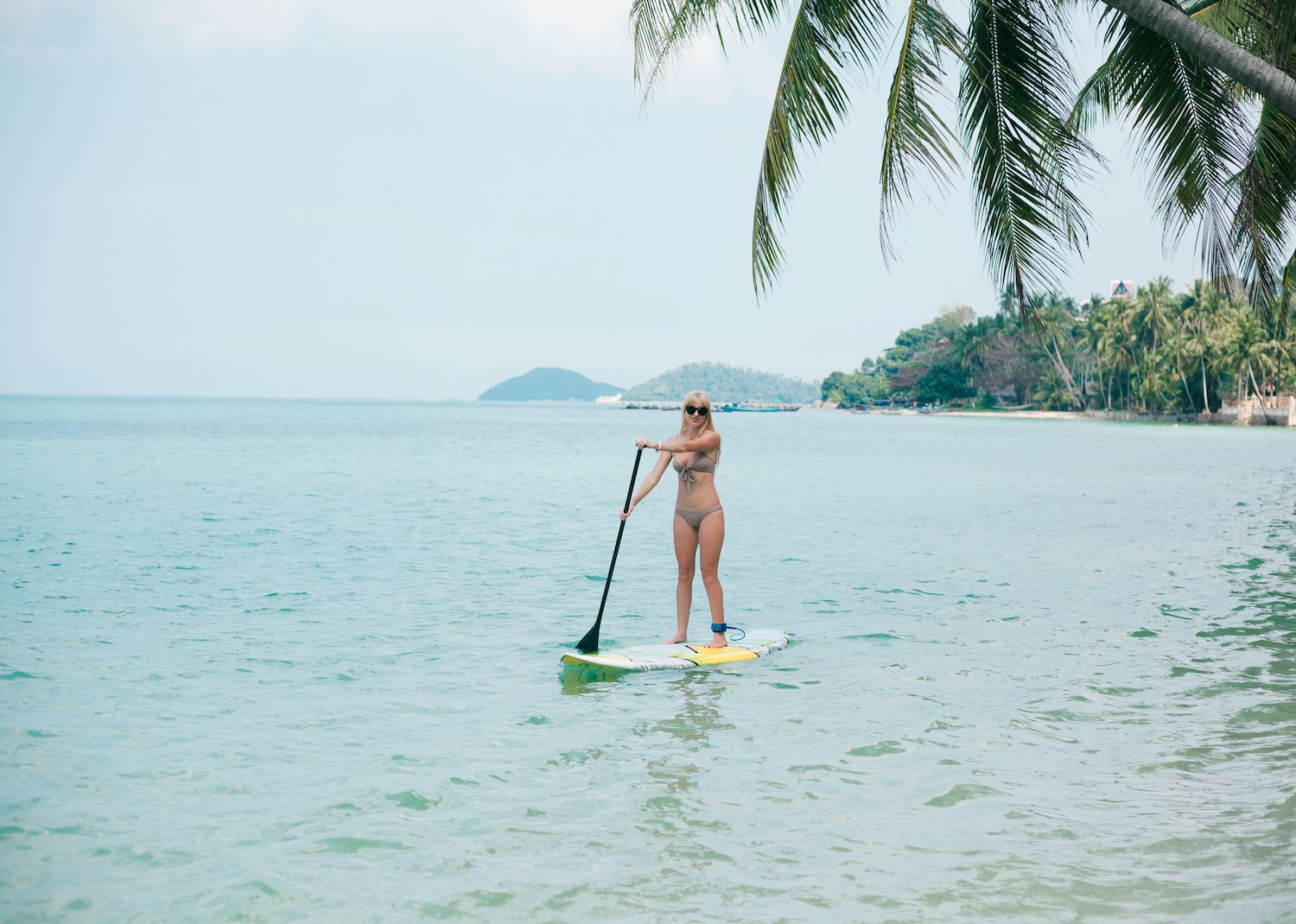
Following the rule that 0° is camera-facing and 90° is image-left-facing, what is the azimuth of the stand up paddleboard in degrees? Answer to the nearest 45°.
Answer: approximately 45°

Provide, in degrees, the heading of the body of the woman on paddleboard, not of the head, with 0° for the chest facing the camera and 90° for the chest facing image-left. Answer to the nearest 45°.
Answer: approximately 45°
